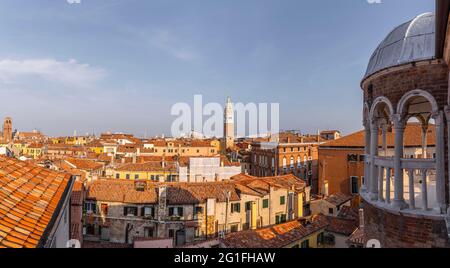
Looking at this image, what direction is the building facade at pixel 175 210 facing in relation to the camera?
toward the camera
